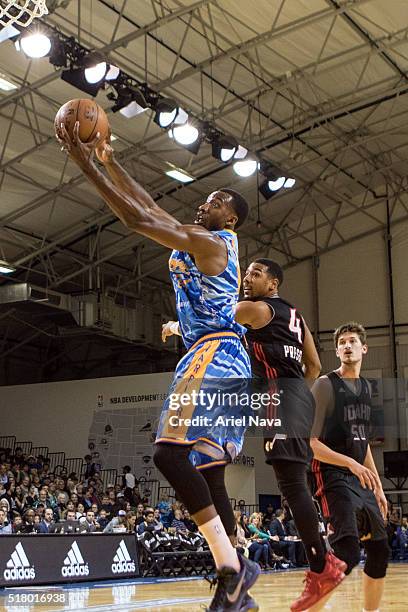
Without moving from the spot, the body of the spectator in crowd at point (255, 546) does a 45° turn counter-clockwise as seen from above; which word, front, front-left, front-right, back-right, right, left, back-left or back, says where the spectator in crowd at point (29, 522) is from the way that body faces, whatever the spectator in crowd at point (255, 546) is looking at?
back-right

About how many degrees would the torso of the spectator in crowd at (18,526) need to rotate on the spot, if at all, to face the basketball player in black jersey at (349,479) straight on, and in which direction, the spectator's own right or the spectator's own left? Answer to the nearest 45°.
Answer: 0° — they already face them

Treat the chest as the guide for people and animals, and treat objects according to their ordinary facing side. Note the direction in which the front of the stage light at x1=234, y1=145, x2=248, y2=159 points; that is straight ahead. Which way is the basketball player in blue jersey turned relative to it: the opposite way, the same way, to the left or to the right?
to the right

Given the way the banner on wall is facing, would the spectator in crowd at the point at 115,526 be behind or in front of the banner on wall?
in front

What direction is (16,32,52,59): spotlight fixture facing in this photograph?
toward the camera

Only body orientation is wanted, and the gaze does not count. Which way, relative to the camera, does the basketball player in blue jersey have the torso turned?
to the viewer's left

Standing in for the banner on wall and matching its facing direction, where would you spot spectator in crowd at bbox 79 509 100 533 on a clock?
The spectator in crowd is roughly at 12 o'clock from the banner on wall.

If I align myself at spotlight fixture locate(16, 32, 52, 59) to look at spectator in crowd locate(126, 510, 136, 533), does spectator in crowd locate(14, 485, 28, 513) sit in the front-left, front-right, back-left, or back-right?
front-left

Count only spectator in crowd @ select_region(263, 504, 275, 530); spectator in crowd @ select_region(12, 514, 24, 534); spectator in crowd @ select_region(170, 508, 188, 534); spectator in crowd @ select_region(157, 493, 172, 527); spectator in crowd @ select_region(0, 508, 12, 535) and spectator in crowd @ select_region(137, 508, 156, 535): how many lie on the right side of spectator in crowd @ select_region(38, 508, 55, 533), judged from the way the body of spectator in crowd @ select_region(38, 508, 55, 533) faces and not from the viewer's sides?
2

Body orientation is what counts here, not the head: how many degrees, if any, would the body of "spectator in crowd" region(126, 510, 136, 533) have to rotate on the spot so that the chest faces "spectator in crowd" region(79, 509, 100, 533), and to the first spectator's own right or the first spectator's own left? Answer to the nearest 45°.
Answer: approximately 90° to the first spectator's own right

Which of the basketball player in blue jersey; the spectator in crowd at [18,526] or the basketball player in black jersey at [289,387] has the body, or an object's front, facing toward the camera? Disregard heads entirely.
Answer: the spectator in crowd

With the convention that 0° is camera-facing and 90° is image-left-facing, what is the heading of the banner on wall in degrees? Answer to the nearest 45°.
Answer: approximately 0°

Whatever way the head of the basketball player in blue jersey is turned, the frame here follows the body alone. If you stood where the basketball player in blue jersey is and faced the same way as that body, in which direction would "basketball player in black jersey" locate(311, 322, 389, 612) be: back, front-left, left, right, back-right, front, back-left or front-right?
back-right

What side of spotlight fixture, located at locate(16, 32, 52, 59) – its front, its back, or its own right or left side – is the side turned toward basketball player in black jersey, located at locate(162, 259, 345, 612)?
front

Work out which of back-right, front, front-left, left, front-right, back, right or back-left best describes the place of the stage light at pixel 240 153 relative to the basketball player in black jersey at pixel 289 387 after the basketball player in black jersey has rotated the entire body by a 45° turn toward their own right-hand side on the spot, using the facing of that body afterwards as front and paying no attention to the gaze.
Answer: front
